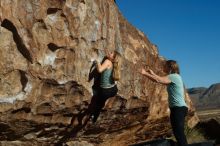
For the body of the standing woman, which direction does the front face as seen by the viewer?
to the viewer's left
